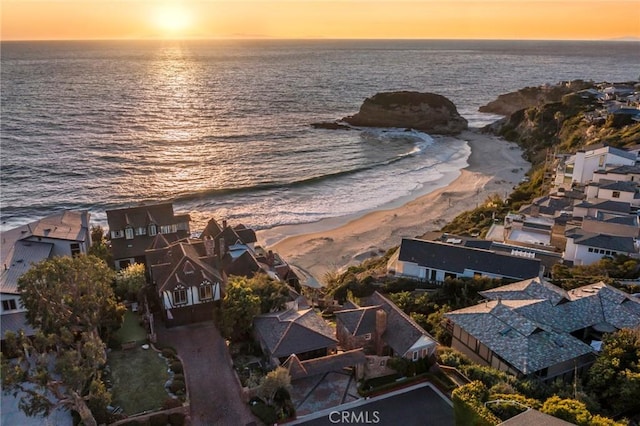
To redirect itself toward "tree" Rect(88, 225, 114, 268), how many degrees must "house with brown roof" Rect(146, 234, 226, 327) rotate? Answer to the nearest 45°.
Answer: approximately 135° to its right

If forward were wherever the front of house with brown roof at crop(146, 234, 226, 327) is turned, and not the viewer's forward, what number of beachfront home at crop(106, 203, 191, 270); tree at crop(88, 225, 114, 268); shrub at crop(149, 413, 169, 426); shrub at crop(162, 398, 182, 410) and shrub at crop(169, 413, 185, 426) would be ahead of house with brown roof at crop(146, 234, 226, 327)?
3

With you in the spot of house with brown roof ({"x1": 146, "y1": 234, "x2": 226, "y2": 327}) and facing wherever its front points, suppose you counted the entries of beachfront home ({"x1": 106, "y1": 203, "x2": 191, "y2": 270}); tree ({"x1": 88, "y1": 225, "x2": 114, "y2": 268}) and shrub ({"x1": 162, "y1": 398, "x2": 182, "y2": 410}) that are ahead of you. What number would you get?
1

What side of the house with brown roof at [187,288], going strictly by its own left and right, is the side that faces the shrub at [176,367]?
front

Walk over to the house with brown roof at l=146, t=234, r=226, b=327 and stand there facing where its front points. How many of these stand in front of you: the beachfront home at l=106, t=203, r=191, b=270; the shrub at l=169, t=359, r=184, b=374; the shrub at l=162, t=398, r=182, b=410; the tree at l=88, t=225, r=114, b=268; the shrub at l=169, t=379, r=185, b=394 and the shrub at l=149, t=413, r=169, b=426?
4

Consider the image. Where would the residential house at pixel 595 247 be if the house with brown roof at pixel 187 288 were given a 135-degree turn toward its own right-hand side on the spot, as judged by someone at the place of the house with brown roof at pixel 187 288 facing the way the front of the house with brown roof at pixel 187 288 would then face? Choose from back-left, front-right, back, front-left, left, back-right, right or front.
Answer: back-right

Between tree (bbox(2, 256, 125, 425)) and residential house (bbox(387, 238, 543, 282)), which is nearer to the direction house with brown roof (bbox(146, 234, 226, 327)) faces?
the tree

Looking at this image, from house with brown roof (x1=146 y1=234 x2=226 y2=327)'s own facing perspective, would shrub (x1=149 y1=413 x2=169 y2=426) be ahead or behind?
ahead

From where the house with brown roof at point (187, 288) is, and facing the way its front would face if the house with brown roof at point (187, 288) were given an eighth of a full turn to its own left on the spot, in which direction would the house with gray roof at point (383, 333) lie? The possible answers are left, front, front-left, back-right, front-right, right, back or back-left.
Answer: front

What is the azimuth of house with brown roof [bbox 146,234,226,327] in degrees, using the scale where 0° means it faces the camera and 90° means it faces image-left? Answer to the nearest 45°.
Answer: approximately 0°

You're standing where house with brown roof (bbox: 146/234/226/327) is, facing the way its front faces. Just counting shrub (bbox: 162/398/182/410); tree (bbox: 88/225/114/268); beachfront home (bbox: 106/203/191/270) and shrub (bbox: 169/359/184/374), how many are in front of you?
2

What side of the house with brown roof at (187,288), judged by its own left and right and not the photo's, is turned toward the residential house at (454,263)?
left

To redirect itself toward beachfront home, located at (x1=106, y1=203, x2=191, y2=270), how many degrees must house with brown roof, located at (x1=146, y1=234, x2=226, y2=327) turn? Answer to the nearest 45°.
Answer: approximately 180°

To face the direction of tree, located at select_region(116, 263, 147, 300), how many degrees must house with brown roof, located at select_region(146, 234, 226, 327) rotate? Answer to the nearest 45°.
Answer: approximately 135° to its right

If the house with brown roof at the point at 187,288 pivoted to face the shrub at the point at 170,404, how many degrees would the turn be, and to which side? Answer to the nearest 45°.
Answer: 0° — it already faces it

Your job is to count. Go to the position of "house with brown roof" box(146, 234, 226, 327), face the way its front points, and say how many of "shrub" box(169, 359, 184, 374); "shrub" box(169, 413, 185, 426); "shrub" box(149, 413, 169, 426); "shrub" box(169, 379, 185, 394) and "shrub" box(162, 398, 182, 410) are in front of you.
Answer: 5

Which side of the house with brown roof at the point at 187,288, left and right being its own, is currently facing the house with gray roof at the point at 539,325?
left

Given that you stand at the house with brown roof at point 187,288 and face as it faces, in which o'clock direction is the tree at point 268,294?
The tree is roughly at 10 o'clock from the house with brown roof.
